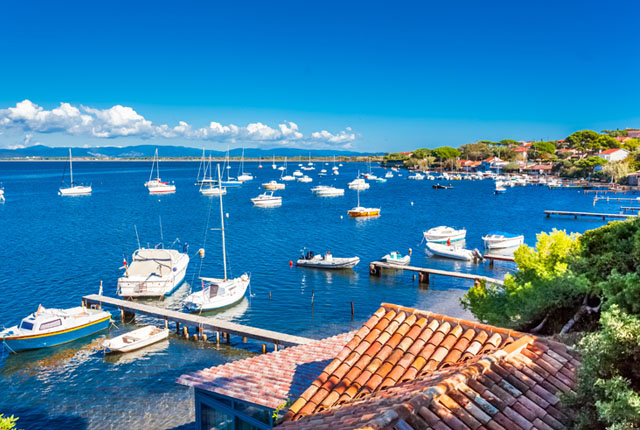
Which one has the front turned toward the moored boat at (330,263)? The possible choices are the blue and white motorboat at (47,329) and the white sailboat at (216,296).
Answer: the white sailboat

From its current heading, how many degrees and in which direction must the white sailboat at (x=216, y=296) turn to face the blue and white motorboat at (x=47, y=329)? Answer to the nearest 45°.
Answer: approximately 180°

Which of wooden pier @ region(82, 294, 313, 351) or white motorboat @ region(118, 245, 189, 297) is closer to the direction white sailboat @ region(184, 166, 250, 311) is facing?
the white motorboat

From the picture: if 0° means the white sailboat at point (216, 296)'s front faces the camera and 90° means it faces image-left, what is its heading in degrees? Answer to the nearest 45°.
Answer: approximately 225°

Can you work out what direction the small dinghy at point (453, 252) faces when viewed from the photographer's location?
facing away from the viewer and to the left of the viewer

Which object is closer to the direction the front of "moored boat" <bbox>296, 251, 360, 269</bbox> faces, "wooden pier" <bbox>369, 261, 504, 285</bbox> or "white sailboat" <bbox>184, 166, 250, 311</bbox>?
the wooden pier

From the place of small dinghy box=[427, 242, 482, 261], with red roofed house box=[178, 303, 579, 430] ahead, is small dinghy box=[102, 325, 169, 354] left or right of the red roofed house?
right

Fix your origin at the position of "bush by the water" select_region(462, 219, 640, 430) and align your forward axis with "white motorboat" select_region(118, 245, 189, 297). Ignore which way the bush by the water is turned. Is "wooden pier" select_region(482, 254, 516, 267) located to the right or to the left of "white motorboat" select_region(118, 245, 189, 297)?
right

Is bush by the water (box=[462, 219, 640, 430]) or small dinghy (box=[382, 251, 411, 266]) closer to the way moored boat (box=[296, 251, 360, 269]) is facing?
the small dinghy
